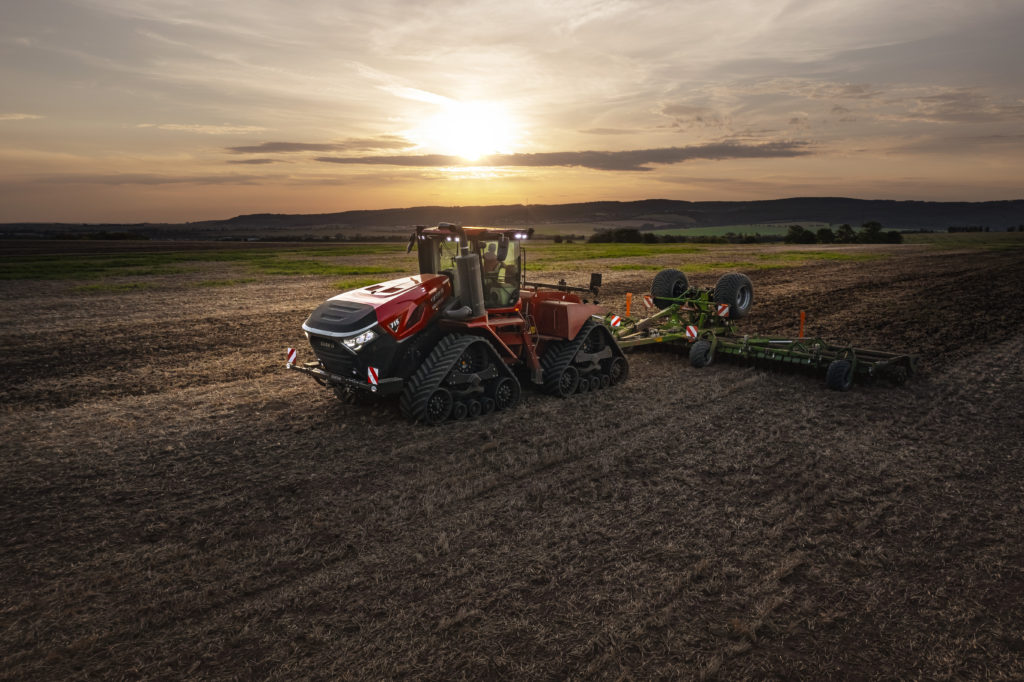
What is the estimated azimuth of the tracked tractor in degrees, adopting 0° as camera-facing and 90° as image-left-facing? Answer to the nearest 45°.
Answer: approximately 45°

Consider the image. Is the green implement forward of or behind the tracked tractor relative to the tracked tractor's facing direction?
behind
